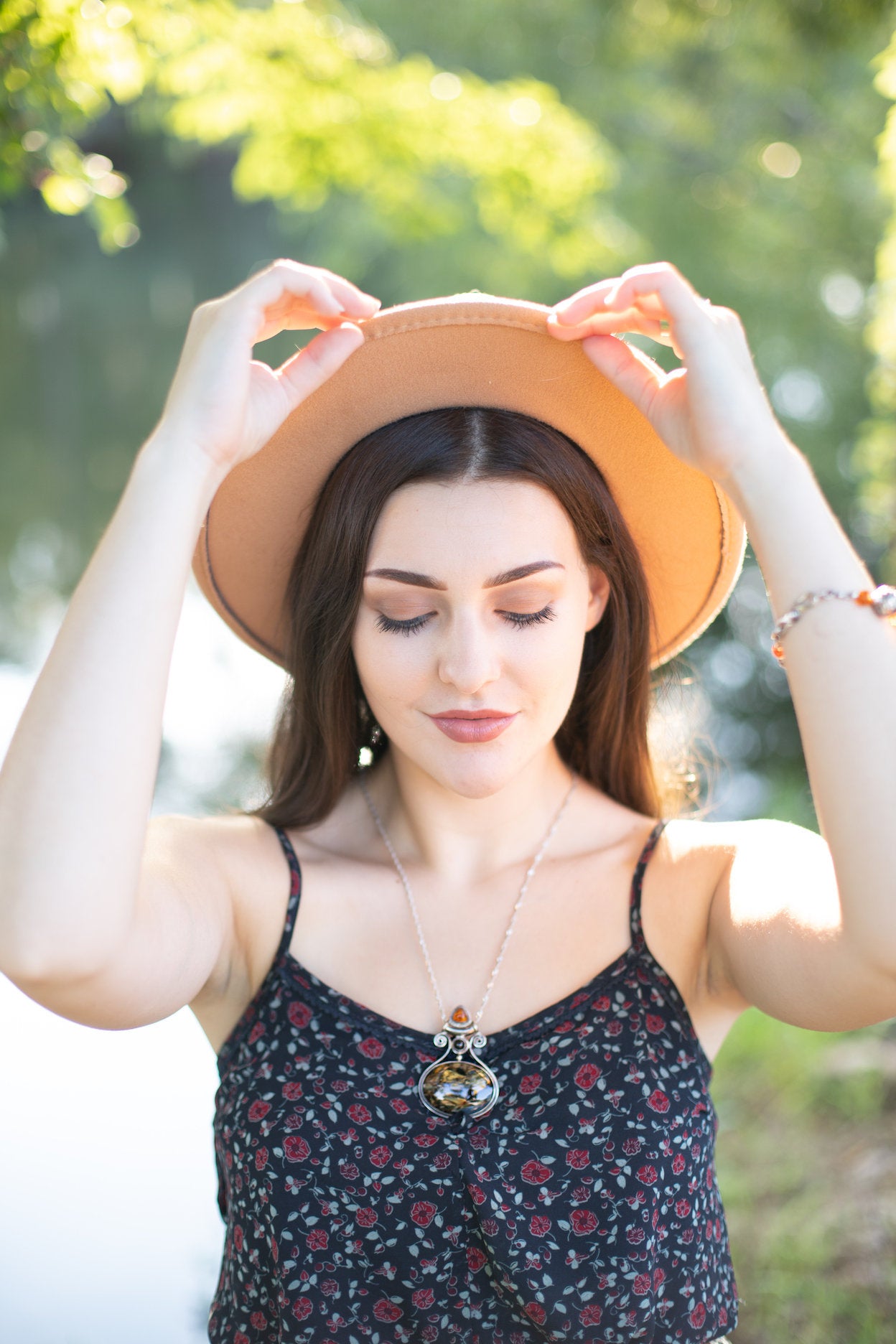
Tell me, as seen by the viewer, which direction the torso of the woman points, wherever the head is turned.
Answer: toward the camera

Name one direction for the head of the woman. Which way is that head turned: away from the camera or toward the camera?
toward the camera
